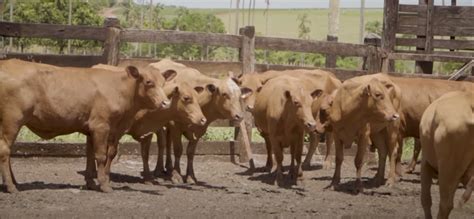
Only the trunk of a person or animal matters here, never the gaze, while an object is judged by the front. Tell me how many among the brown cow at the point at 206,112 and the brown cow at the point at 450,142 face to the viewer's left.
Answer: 0

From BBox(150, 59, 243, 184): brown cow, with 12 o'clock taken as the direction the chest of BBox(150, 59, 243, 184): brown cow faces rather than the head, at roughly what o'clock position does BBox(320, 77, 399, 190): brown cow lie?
BBox(320, 77, 399, 190): brown cow is roughly at 11 o'clock from BBox(150, 59, 243, 184): brown cow.

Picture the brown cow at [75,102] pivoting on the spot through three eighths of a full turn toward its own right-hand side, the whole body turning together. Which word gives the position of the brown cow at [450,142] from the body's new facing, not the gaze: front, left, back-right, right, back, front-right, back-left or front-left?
left

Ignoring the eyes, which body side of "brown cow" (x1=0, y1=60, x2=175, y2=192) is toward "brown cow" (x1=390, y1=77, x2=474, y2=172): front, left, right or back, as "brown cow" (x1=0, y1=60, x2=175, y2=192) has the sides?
front

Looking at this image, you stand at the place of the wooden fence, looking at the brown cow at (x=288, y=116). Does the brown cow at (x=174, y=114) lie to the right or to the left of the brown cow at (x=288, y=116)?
right

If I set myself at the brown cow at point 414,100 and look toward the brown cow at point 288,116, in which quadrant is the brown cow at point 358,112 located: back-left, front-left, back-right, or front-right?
front-left

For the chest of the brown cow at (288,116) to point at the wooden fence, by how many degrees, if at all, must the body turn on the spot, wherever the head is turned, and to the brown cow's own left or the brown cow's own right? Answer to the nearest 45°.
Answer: approximately 180°

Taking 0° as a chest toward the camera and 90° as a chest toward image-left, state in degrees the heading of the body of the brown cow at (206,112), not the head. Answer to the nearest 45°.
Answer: approximately 315°

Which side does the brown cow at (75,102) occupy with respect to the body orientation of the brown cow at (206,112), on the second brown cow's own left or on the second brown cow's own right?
on the second brown cow's own right

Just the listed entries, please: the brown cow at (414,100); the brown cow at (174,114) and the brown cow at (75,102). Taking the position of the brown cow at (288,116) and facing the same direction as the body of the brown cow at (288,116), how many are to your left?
1

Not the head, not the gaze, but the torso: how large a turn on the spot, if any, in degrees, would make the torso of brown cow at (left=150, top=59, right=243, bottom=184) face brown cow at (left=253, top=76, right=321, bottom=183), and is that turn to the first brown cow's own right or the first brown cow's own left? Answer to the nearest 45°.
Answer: approximately 45° to the first brown cow's own left

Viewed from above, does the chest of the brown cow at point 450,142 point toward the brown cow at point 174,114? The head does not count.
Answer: no

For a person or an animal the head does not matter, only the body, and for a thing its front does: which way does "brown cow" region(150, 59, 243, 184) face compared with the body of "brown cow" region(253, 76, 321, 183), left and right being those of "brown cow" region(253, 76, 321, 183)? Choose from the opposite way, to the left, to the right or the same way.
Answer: the same way

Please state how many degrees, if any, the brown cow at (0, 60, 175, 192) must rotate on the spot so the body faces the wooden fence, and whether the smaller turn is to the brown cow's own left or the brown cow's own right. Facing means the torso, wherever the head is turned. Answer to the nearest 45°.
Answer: approximately 45° to the brown cow's own left

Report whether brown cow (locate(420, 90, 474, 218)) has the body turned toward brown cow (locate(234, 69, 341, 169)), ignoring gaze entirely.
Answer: no

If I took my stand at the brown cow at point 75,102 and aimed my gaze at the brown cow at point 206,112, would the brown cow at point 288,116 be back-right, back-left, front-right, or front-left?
front-right

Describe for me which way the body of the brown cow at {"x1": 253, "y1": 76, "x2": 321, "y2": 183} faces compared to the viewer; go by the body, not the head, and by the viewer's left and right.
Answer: facing the viewer and to the right of the viewer

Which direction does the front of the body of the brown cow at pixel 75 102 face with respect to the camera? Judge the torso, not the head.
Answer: to the viewer's right

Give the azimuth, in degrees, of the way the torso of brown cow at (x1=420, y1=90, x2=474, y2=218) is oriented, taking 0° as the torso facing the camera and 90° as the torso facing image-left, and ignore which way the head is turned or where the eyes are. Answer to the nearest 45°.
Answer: approximately 225°

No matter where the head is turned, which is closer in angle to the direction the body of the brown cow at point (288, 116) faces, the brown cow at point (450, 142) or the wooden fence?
the brown cow
